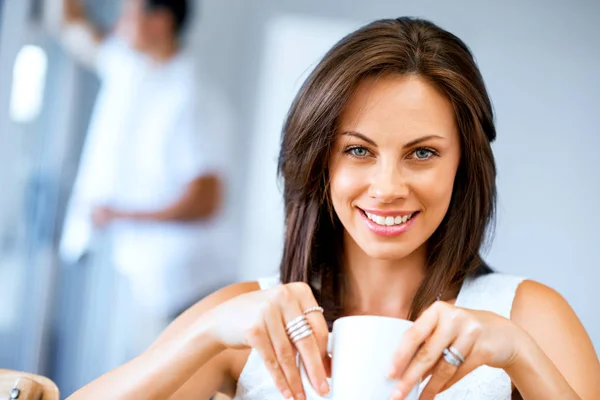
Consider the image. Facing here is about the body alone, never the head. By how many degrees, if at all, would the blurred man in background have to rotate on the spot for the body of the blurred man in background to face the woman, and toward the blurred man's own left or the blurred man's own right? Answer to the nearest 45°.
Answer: approximately 45° to the blurred man's own left

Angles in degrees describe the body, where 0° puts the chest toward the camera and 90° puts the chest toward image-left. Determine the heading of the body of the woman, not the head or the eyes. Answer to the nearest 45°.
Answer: approximately 0°

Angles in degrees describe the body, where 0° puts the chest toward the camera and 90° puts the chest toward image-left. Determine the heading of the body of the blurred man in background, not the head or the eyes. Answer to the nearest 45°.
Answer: approximately 45°

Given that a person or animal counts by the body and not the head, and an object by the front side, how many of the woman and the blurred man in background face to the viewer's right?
0

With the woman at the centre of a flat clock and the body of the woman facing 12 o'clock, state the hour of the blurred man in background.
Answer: The blurred man in background is roughly at 5 o'clock from the woman.
